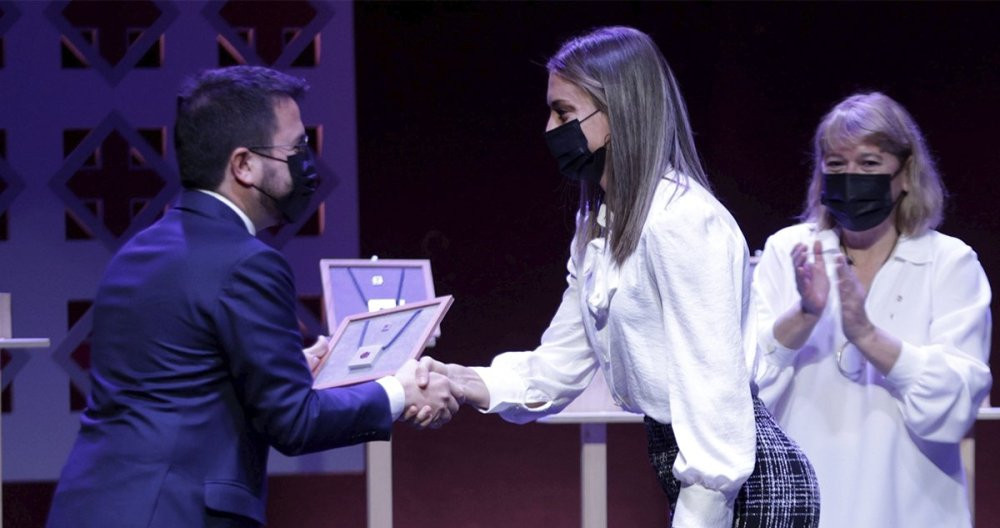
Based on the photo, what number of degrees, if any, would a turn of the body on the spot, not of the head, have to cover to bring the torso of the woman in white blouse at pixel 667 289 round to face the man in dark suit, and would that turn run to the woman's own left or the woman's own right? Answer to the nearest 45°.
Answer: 0° — they already face them

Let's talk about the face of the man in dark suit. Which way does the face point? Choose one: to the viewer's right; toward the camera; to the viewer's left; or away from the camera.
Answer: to the viewer's right

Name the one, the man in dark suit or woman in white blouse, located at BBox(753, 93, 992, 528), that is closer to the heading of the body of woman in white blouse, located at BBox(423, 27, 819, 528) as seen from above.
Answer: the man in dark suit

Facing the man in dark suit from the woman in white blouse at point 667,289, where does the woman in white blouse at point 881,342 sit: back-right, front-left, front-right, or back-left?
back-right

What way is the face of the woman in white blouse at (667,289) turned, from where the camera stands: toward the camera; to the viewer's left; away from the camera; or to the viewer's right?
to the viewer's left

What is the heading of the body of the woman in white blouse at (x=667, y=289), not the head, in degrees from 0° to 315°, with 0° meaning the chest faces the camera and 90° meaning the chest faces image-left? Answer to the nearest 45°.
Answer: approximately 90°

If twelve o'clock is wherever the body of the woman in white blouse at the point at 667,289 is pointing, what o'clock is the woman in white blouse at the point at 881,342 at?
the woman in white blouse at the point at 881,342 is roughly at 4 o'clock from the woman in white blouse at the point at 667,289.
